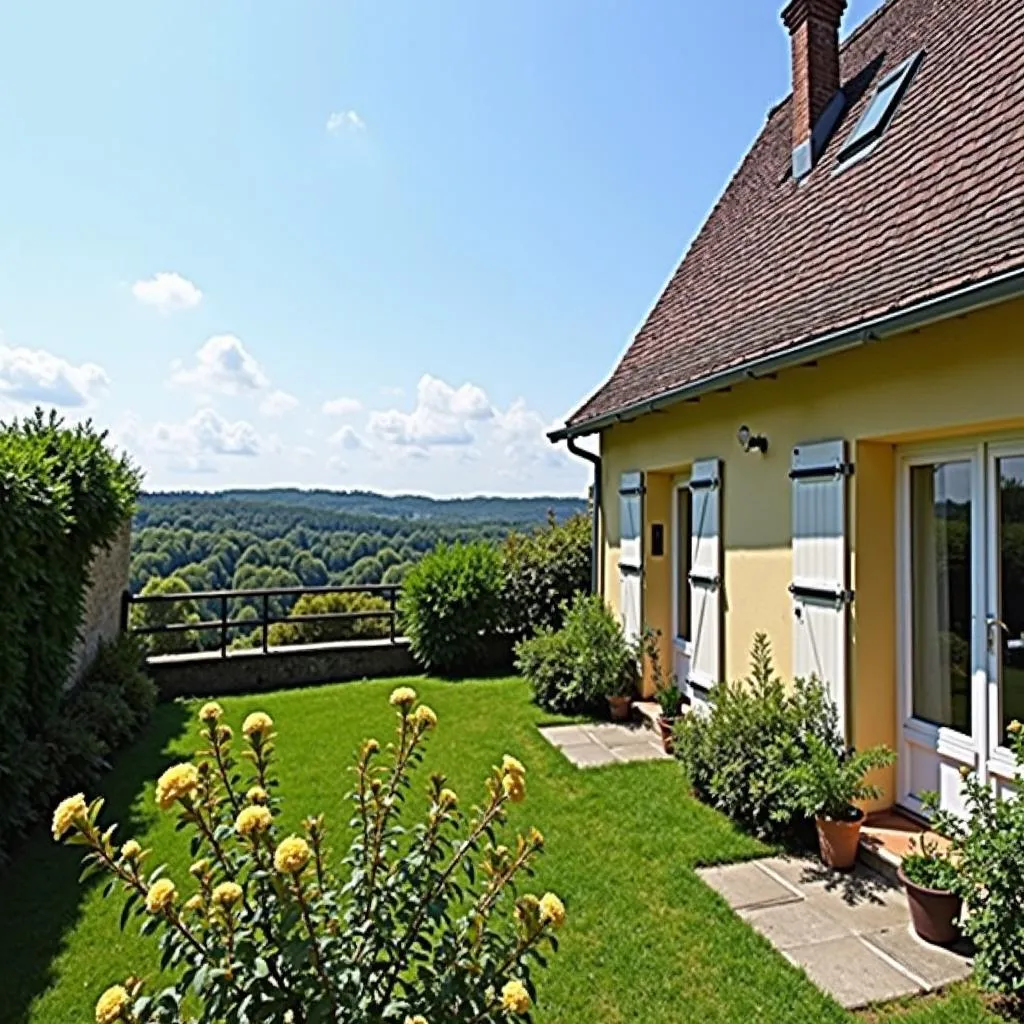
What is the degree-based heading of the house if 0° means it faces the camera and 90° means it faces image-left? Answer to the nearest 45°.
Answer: approximately 45°

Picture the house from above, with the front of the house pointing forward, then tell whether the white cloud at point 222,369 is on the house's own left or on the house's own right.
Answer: on the house's own right

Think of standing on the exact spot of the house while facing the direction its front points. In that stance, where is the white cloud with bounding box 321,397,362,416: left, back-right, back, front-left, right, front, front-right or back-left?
right

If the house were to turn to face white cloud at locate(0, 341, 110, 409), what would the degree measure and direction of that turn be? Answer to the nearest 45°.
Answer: approximately 45° to its right

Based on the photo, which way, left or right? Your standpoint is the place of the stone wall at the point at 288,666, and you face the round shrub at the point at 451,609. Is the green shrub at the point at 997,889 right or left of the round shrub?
right

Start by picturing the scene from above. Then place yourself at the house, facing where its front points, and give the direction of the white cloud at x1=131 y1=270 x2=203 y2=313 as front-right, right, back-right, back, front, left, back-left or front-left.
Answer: front-right

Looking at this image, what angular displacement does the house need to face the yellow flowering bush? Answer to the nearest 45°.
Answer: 0° — it already faces it

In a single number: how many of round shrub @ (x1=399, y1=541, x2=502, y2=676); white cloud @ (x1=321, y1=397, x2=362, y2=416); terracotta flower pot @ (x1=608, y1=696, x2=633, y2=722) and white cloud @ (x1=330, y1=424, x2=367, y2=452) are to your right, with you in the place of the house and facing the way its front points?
4

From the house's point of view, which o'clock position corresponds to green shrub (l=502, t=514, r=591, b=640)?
The green shrub is roughly at 3 o'clock from the house.

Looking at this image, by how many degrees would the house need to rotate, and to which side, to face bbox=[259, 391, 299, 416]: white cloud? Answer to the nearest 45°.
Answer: approximately 90° to its right

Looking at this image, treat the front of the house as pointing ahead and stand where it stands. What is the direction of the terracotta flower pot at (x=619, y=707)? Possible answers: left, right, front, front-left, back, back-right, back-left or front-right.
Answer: right
